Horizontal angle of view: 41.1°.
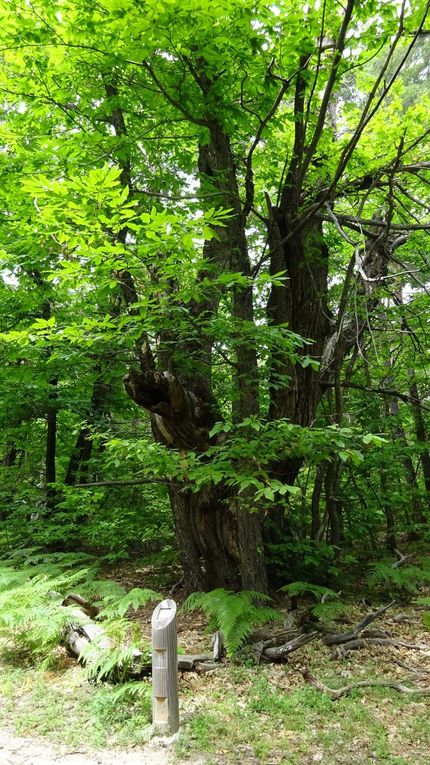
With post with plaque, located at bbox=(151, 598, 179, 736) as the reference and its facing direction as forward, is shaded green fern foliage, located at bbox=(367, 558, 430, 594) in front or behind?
behind

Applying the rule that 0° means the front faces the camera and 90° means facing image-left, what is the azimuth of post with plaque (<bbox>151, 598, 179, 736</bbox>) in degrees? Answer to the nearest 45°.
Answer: approximately 45°

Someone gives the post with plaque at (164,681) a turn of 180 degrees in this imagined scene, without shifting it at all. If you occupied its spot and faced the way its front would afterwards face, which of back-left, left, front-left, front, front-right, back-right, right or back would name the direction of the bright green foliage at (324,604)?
front

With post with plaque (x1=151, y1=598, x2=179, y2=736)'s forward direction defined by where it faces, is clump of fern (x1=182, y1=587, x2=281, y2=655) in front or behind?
behind

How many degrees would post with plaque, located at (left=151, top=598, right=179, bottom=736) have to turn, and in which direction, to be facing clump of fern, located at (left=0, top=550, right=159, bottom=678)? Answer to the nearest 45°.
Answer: approximately 90° to its right

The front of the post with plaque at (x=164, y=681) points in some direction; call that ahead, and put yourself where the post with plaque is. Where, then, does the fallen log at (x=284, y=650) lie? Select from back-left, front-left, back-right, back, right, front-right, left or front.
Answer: back
